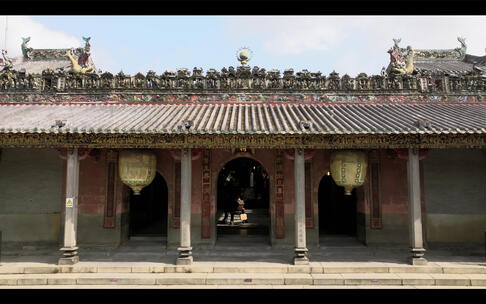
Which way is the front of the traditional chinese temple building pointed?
toward the camera
